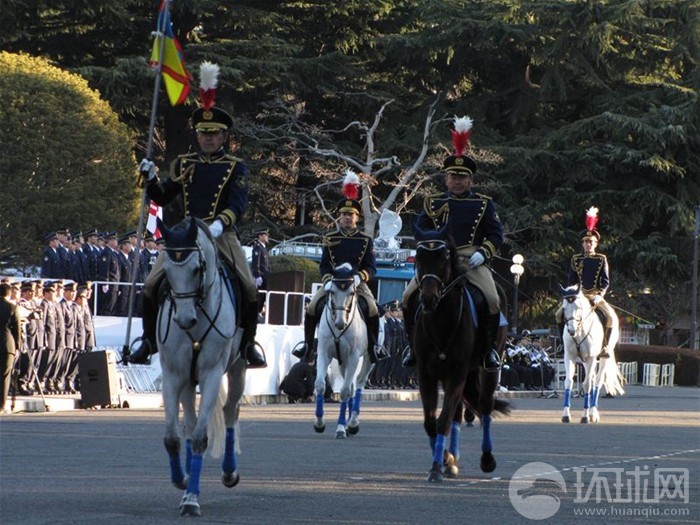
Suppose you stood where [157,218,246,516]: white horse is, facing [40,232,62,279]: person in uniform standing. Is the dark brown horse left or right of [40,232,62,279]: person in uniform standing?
right

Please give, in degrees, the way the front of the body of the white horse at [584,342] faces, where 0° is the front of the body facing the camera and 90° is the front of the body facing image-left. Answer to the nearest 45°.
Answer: approximately 45°

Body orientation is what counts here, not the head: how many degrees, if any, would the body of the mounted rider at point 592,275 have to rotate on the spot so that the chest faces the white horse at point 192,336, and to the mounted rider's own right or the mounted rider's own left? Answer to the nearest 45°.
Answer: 0° — they already face it

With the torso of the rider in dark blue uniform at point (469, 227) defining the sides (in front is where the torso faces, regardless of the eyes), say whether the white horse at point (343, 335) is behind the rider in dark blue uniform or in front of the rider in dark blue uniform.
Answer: behind

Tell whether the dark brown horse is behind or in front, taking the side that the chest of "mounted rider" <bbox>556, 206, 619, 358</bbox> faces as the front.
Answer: in front

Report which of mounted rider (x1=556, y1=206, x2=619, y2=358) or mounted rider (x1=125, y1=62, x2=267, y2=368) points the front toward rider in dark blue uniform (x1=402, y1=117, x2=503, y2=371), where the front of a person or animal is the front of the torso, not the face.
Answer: mounted rider (x1=556, y1=206, x2=619, y2=358)

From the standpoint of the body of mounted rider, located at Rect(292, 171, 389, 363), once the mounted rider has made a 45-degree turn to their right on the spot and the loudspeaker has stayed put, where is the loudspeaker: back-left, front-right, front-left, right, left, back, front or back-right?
right

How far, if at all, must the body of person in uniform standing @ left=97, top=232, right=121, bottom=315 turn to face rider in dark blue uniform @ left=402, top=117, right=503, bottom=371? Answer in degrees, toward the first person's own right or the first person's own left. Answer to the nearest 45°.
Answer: approximately 45° to the first person's own right

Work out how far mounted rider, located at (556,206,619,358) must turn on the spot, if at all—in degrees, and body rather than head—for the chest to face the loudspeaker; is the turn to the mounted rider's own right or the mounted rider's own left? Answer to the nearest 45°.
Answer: approximately 90° to the mounted rider's own right
